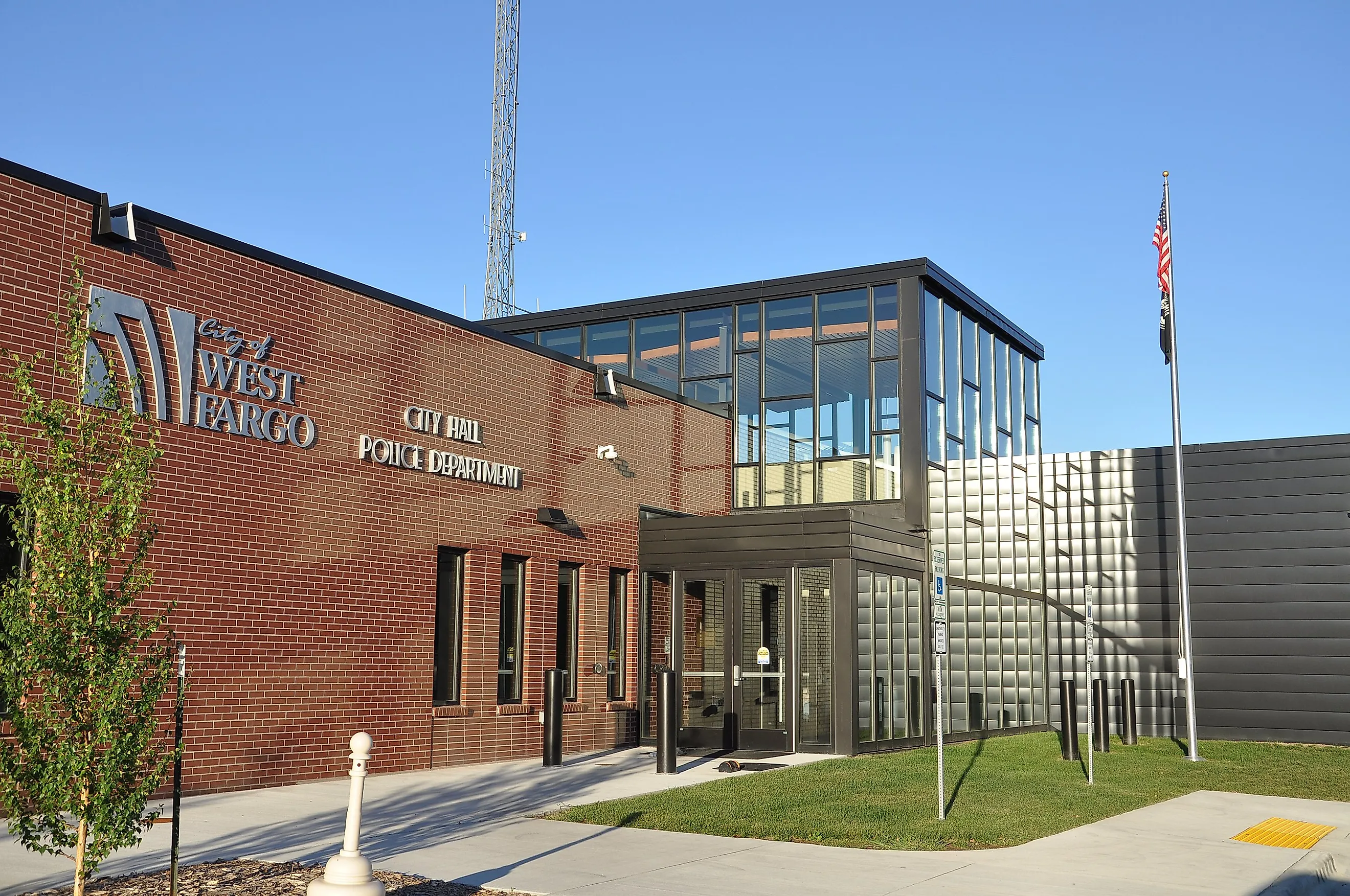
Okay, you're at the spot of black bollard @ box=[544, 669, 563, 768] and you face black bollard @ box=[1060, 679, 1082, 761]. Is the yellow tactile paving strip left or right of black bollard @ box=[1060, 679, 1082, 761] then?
right

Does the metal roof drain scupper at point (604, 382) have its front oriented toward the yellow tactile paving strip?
yes

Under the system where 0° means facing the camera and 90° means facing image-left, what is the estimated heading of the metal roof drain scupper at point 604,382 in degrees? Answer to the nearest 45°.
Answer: approximately 315°

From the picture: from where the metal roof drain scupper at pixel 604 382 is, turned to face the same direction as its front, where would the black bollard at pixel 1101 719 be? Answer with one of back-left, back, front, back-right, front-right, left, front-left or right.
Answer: front-left

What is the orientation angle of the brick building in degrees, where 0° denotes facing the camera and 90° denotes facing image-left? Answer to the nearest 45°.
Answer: approximately 315°

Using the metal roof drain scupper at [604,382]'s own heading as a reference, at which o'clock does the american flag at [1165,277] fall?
The american flag is roughly at 10 o'clock from the metal roof drain scupper.

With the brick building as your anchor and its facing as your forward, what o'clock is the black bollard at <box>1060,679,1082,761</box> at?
The black bollard is roughly at 10 o'clock from the brick building.
